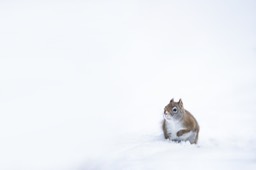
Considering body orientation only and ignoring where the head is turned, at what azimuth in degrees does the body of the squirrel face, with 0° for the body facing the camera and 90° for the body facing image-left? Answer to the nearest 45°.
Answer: approximately 45°
